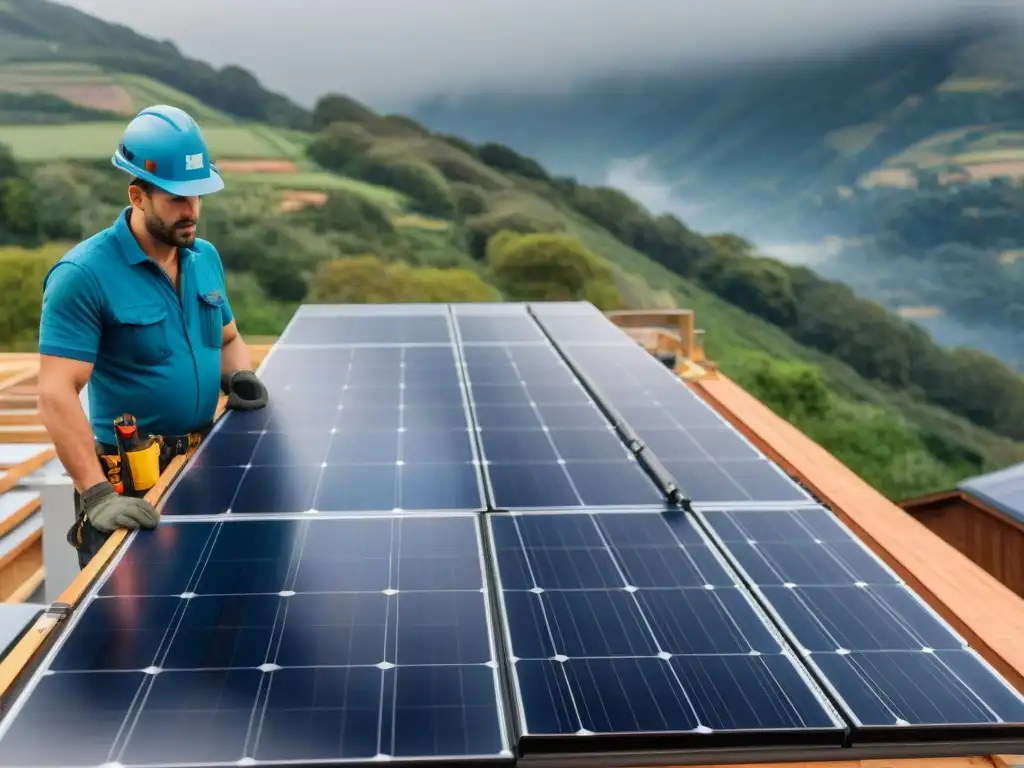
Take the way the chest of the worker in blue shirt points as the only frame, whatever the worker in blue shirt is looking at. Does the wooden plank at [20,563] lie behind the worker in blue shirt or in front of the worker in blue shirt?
behind

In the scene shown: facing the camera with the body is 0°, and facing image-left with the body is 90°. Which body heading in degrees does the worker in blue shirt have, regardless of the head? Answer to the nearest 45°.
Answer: approximately 315°

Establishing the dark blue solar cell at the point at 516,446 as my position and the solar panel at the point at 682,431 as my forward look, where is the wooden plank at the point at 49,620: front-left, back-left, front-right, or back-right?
back-right

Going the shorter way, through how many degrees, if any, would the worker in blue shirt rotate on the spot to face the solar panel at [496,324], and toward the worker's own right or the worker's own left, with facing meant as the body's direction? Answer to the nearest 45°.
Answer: approximately 90° to the worker's own left

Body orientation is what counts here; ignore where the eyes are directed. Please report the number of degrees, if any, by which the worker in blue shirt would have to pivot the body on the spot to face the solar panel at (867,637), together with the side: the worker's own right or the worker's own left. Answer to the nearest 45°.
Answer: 0° — they already face it

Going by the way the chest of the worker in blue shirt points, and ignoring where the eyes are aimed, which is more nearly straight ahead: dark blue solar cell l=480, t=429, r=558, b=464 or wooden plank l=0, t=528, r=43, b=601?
the dark blue solar cell

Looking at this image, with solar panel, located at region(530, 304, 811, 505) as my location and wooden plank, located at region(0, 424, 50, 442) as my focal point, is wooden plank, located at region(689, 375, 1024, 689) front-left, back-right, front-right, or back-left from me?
back-left

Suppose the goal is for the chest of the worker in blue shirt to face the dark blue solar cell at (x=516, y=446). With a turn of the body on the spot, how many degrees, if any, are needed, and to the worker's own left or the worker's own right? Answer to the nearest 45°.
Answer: approximately 45° to the worker's own left
